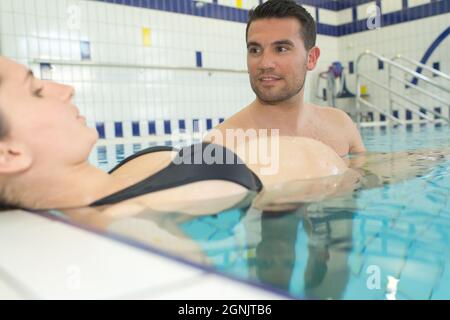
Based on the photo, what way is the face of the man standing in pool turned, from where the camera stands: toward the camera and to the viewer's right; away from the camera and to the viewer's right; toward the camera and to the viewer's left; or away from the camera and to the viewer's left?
toward the camera and to the viewer's left

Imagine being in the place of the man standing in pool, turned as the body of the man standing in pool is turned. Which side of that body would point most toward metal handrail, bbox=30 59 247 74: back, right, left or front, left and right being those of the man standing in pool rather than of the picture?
right

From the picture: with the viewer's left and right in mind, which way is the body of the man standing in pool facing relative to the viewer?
facing the viewer and to the left of the viewer
